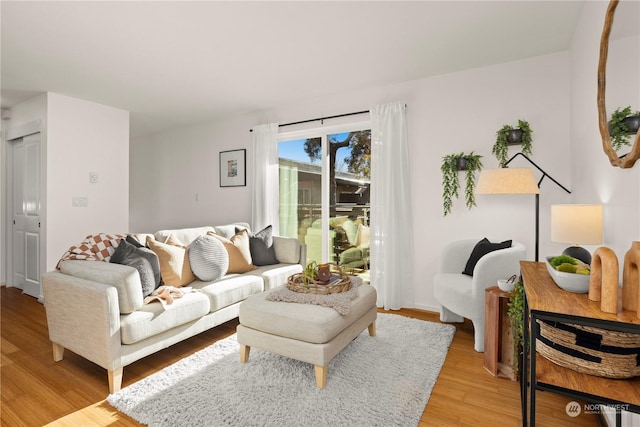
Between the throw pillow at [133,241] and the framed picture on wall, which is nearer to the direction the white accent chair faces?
the throw pillow

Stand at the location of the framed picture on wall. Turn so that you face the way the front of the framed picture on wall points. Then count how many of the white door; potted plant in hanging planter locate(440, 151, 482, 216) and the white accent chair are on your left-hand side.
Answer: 2

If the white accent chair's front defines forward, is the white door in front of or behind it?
in front

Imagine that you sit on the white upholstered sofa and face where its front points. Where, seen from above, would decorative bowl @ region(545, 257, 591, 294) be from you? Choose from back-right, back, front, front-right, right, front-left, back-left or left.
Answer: front

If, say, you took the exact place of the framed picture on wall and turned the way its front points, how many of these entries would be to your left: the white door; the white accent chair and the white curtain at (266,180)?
2

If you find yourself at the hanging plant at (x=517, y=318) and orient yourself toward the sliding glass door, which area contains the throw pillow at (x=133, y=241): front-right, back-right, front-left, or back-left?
front-left

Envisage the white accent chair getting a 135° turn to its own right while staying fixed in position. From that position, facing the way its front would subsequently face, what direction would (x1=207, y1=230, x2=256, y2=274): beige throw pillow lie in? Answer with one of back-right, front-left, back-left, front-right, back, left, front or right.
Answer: left

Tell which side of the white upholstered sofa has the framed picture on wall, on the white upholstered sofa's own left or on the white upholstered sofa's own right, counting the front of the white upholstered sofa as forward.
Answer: on the white upholstered sofa's own left

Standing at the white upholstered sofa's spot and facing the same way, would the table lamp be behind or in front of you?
in front

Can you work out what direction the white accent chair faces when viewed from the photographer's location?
facing the viewer and to the left of the viewer

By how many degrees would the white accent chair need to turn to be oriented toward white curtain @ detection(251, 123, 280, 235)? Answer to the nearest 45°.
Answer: approximately 45° to its right

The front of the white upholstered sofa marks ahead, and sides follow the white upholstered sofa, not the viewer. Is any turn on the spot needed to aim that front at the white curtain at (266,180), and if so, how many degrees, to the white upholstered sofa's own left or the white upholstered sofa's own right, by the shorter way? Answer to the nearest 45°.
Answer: approximately 90° to the white upholstered sofa's own left

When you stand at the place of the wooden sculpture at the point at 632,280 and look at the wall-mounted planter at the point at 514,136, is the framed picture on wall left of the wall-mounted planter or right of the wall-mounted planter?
left

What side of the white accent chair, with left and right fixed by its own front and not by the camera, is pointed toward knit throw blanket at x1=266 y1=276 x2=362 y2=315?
front

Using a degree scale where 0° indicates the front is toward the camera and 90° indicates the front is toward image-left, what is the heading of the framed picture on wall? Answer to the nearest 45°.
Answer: approximately 45°

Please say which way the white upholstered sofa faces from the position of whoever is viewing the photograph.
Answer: facing the viewer and to the right of the viewer

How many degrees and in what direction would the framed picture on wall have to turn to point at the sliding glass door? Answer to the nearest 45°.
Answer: approximately 90° to its left

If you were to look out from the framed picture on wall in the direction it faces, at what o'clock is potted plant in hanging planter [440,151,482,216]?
The potted plant in hanging planter is roughly at 9 o'clock from the framed picture on wall.

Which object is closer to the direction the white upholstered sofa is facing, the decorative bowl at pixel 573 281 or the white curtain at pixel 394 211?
the decorative bowl

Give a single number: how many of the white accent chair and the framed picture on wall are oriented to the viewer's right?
0
